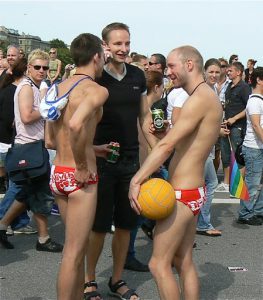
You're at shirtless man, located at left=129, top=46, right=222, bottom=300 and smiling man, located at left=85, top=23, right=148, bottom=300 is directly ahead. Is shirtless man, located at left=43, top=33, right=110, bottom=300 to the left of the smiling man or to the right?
left

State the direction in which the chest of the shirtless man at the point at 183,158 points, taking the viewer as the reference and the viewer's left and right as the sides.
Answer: facing to the left of the viewer

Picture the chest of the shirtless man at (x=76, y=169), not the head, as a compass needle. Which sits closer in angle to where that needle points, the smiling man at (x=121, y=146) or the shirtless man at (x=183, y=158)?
the smiling man

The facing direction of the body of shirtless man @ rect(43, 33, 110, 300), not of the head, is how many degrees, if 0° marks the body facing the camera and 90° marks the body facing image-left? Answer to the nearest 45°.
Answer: approximately 225°

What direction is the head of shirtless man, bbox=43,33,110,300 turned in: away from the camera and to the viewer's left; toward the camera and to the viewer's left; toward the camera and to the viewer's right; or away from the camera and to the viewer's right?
away from the camera and to the viewer's right

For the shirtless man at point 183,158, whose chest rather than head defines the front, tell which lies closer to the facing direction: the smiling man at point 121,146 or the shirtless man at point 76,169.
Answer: the shirtless man

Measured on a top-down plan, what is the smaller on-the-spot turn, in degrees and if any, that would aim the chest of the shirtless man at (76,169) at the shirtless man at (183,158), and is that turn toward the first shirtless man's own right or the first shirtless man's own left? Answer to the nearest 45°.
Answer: approximately 45° to the first shirtless man's own right
